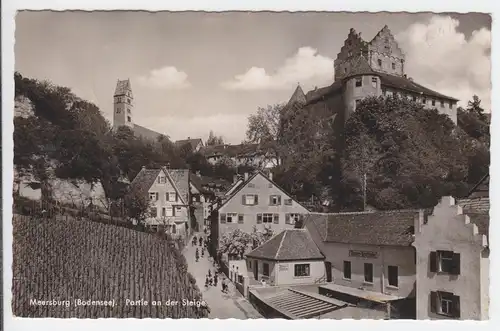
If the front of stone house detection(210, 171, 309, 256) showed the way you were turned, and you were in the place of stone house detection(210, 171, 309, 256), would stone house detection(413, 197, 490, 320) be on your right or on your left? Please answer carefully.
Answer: on your left

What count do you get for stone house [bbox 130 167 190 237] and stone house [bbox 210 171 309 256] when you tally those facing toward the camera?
2

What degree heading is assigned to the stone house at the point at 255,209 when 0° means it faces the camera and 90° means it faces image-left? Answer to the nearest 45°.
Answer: approximately 0°
